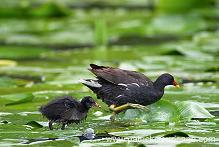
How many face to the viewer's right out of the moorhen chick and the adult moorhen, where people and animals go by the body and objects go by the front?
2

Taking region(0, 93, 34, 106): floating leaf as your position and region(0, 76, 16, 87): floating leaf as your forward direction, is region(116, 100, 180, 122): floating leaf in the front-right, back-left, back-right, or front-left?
back-right

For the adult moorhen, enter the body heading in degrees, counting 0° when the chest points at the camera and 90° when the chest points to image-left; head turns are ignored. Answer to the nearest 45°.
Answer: approximately 270°

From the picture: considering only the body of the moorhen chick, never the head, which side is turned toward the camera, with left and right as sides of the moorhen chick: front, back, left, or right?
right

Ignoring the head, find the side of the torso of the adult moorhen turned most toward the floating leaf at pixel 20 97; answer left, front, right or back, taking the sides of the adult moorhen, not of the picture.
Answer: back

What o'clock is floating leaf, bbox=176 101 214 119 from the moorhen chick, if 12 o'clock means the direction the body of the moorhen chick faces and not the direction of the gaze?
The floating leaf is roughly at 12 o'clock from the moorhen chick.

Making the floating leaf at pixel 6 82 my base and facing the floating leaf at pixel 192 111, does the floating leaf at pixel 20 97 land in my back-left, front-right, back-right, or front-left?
front-right

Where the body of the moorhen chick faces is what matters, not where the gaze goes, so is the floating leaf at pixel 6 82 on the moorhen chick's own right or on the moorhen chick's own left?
on the moorhen chick's own left

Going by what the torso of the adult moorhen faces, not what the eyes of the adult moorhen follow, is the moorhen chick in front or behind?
behind
